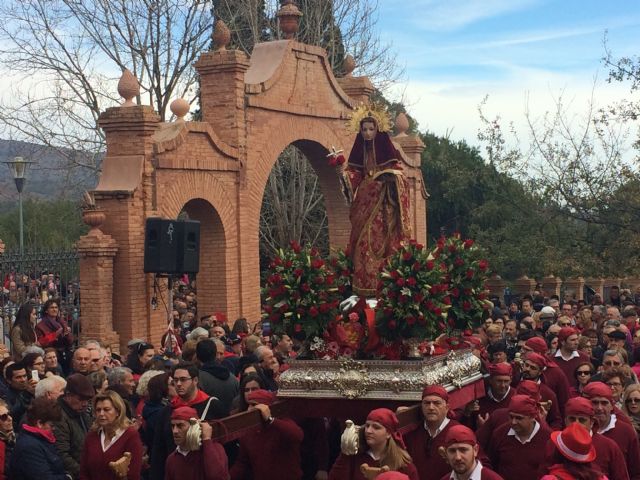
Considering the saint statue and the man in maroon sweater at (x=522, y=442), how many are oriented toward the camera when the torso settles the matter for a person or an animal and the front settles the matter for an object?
2

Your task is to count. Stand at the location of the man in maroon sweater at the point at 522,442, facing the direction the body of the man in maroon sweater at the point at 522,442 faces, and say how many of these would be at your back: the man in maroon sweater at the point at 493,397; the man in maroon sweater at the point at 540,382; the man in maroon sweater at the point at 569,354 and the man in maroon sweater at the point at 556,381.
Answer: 4

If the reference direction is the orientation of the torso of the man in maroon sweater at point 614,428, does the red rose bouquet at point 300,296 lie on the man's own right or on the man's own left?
on the man's own right

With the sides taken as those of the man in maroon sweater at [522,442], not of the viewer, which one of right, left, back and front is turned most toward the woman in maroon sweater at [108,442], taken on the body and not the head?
right

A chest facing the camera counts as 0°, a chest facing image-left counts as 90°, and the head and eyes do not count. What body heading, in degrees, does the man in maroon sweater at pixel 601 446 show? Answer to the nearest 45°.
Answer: approximately 45°

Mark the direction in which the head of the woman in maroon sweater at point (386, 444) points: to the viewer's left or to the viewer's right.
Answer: to the viewer's left

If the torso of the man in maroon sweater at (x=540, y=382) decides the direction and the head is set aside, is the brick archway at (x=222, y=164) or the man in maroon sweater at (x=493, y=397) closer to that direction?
the man in maroon sweater
